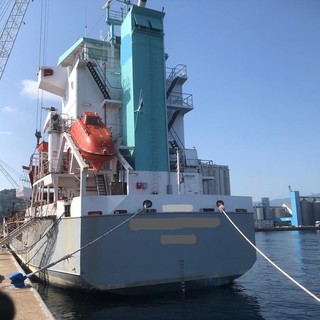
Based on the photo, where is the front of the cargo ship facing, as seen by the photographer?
facing away from the viewer and to the left of the viewer
